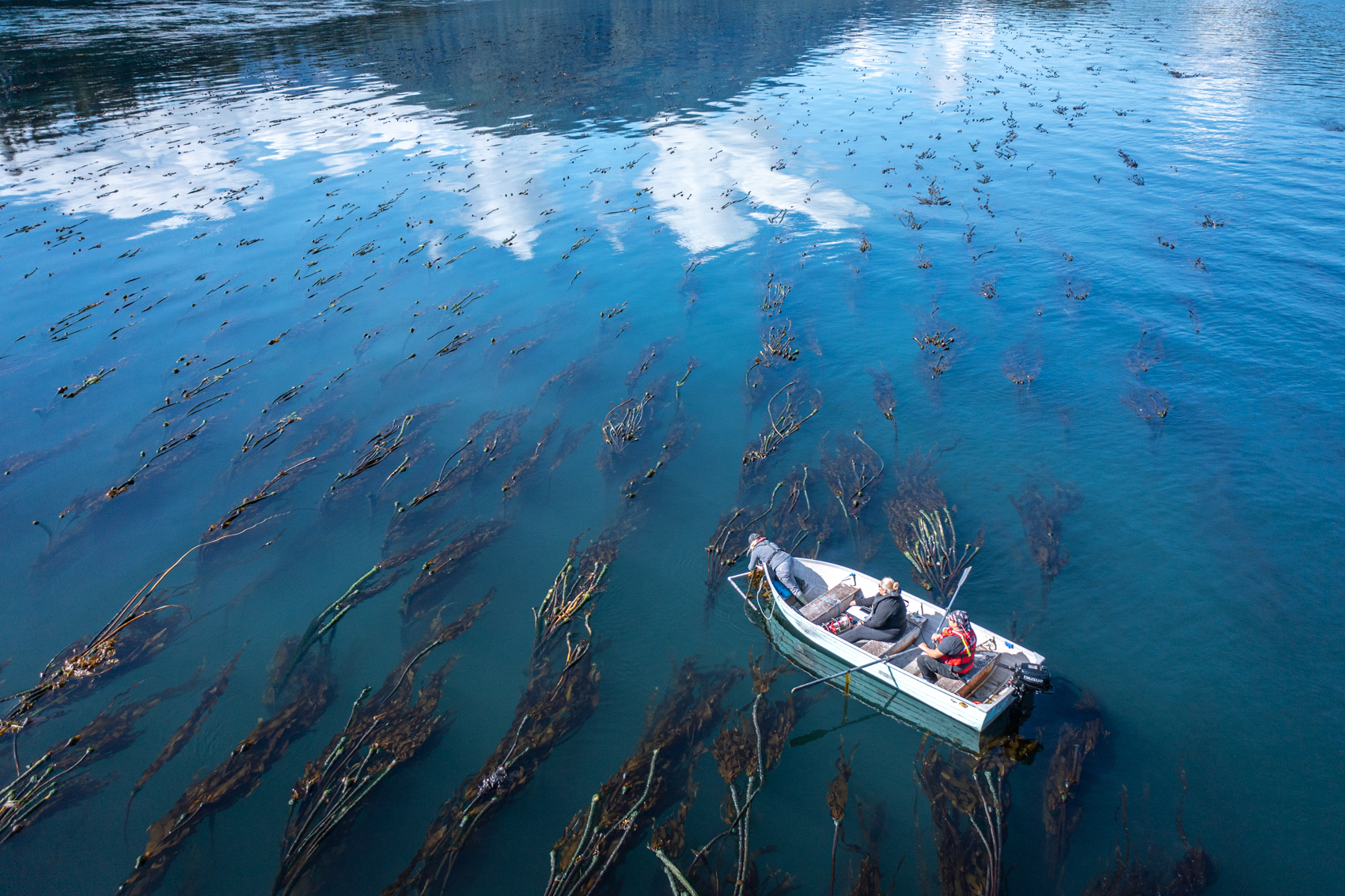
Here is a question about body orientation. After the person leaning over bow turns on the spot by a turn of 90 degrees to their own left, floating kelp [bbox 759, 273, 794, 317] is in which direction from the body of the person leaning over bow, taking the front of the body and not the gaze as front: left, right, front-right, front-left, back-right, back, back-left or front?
back

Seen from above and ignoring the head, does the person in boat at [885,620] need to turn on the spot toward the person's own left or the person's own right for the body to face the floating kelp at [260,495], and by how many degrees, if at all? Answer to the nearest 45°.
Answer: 0° — they already face it

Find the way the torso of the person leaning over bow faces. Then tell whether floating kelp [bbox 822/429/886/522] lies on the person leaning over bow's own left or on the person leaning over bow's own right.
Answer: on the person leaning over bow's own right

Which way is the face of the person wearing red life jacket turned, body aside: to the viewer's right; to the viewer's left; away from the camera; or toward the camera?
to the viewer's left

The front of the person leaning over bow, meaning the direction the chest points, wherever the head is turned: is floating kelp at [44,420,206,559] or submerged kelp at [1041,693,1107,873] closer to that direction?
the floating kelp

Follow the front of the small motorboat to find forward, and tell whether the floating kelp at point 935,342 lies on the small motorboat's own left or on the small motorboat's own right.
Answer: on the small motorboat's own right

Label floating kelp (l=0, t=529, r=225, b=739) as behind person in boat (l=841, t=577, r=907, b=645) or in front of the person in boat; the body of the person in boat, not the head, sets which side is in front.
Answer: in front

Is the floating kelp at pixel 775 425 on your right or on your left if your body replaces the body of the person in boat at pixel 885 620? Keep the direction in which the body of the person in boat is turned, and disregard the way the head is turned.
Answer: on your right

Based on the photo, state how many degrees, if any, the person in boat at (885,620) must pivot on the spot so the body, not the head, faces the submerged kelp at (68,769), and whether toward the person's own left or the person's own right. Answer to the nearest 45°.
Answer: approximately 45° to the person's own left

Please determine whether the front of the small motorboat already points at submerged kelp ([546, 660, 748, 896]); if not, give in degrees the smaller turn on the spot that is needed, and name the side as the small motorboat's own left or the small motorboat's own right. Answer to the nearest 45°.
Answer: approximately 90° to the small motorboat's own left

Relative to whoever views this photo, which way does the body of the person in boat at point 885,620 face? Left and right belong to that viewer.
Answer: facing to the left of the viewer

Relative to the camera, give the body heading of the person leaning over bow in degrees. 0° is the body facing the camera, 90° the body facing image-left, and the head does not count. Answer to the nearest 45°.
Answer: approximately 90°
